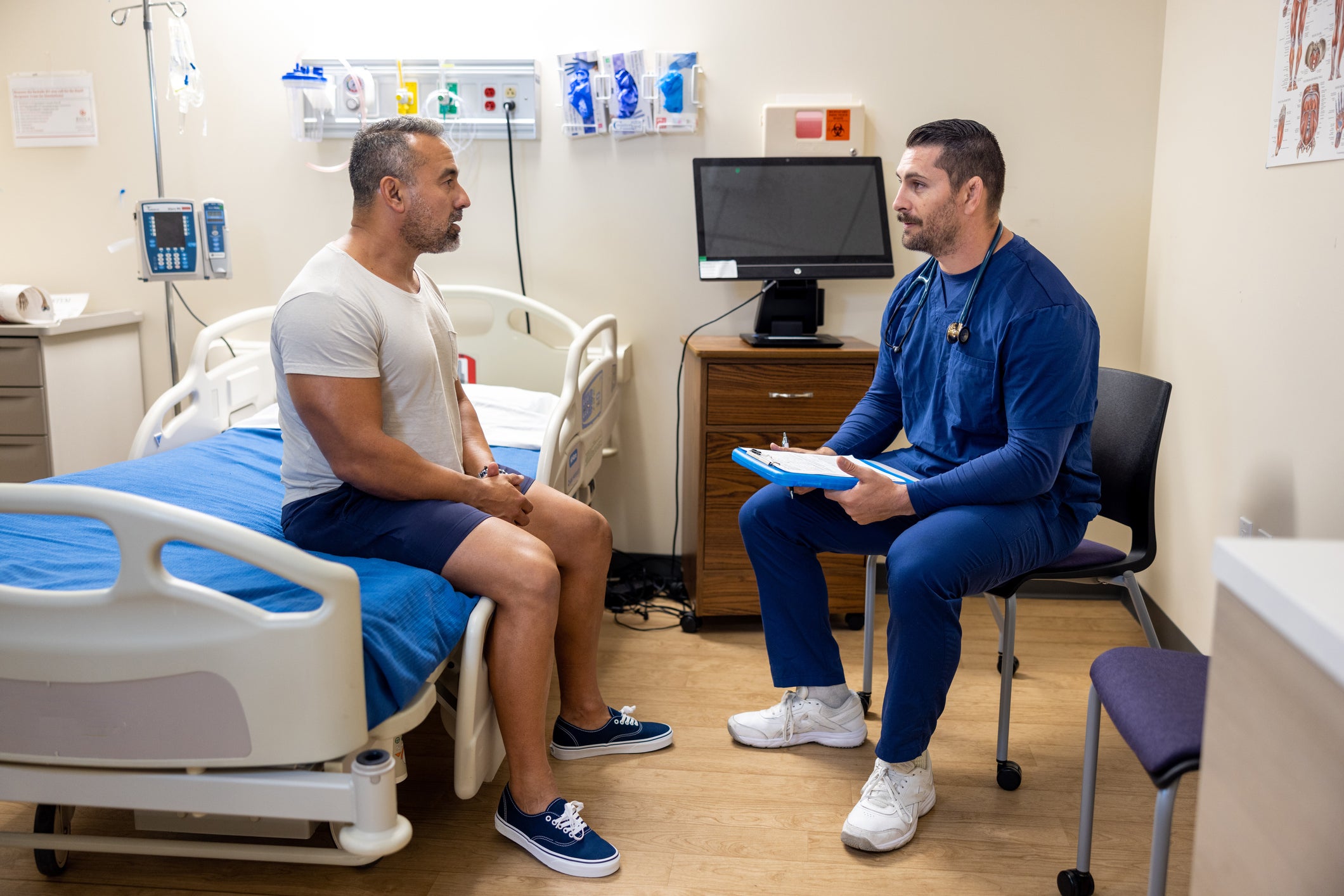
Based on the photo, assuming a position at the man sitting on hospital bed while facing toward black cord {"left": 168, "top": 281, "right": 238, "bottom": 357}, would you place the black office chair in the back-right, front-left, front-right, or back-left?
back-right

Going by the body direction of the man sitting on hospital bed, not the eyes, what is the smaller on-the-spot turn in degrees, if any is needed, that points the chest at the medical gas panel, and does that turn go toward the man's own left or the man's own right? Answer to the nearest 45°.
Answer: approximately 135° to the man's own left

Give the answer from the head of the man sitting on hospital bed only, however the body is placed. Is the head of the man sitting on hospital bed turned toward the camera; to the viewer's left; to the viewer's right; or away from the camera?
to the viewer's right

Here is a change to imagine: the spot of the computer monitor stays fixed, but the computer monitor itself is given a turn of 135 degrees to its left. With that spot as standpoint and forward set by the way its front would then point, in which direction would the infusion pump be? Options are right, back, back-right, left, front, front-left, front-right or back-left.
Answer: back-left

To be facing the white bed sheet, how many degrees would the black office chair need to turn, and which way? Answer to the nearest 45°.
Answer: approximately 45° to its right

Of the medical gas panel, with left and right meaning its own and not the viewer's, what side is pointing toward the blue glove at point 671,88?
left

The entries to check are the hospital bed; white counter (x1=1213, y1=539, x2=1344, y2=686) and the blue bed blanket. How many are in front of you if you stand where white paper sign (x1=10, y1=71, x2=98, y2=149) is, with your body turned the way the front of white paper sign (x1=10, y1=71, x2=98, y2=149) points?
3

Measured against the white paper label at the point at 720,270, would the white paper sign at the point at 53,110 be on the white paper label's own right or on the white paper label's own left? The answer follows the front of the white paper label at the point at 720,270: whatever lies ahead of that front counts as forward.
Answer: on the white paper label's own right

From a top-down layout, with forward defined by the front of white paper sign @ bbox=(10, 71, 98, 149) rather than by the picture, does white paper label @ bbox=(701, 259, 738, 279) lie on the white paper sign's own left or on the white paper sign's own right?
on the white paper sign's own left

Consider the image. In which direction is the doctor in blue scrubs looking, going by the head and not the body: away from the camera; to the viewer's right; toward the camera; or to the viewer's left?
to the viewer's left

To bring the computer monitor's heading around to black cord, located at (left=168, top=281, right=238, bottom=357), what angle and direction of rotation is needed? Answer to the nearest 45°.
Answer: approximately 90° to its right
